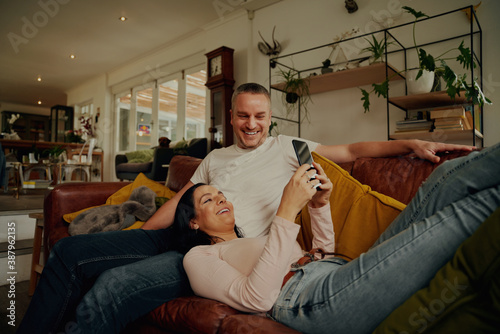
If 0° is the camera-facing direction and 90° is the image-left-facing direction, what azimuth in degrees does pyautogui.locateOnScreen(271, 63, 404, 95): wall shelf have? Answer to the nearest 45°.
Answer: approximately 45°

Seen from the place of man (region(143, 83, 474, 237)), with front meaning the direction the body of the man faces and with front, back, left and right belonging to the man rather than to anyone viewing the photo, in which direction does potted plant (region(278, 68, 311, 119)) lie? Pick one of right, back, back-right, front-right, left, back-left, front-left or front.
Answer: back

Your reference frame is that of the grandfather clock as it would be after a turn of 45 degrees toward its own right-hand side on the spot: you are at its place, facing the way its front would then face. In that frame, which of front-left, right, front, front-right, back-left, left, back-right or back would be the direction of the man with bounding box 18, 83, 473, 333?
left

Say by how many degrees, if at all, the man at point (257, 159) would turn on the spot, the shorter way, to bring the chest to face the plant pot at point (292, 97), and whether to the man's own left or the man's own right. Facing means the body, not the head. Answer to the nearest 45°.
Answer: approximately 180°

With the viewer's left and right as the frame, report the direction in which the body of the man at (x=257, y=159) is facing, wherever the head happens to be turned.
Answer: facing the viewer

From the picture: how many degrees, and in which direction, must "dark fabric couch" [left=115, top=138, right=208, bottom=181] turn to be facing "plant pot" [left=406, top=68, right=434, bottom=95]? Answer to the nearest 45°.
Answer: approximately 90° to its left

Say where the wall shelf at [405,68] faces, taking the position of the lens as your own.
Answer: facing the viewer and to the left of the viewer

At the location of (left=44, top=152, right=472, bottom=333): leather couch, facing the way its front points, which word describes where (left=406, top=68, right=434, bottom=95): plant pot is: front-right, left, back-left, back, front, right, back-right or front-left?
back-left

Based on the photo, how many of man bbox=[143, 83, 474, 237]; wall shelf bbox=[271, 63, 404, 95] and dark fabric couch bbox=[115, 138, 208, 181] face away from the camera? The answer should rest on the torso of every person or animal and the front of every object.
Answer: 0

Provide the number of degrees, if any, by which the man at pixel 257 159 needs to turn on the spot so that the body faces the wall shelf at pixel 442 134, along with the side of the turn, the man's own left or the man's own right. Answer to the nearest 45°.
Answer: approximately 135° to the man's own left

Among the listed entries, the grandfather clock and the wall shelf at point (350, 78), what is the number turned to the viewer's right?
0
